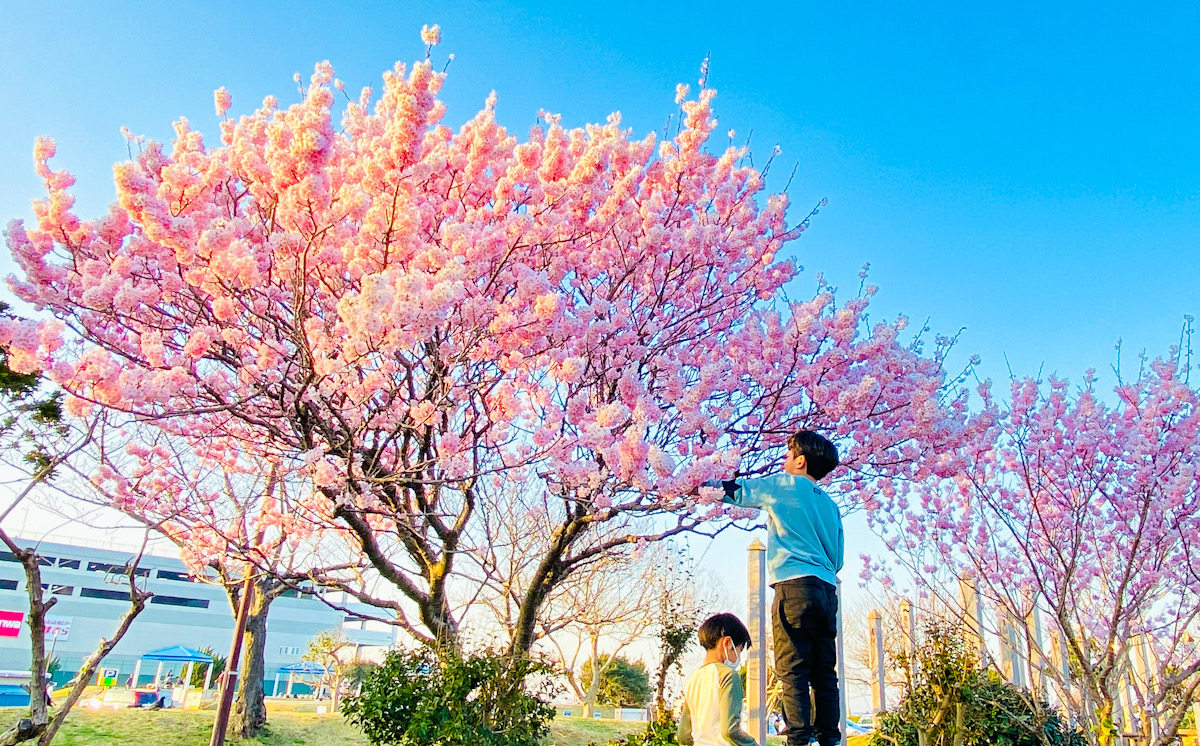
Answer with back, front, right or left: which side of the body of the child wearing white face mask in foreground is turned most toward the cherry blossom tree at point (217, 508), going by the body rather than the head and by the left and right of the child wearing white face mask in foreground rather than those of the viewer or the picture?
left

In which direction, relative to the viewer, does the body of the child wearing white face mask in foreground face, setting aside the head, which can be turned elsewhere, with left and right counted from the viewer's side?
facing away from the viewer and to the right of the viewer

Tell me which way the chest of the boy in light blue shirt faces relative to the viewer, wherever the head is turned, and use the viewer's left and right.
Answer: facing away from the viewer and to the left of the viewer

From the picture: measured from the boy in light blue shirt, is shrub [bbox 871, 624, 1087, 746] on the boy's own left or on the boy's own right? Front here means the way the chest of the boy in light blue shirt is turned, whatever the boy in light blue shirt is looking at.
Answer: on the boy's own right

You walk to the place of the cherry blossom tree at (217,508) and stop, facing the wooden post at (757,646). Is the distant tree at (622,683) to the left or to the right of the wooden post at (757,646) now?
left

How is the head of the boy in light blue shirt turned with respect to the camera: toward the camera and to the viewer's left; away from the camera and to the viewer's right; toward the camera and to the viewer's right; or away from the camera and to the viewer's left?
away from the camera and to the viewer's left

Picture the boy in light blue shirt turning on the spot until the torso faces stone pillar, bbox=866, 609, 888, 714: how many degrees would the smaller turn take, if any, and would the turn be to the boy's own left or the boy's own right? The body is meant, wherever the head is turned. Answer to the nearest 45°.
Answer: approximately 45° to the boy's own right
